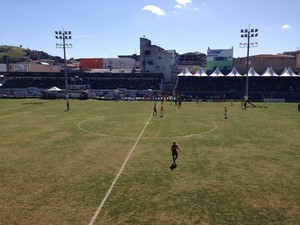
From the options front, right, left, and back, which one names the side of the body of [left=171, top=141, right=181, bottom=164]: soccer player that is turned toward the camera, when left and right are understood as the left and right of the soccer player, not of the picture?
back
